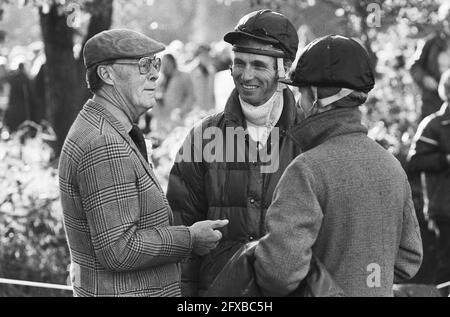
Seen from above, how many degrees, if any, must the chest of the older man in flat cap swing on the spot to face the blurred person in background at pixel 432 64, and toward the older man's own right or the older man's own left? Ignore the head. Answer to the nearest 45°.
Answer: approximately 45° to the older man's own left

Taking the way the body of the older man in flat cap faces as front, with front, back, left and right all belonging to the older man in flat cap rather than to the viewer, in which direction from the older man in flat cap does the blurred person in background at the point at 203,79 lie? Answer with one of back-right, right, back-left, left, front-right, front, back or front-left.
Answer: left

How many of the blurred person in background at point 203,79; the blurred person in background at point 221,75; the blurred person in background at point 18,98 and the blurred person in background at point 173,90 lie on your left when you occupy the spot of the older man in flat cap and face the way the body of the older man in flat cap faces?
4

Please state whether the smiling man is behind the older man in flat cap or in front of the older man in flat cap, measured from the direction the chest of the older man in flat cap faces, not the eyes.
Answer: in front

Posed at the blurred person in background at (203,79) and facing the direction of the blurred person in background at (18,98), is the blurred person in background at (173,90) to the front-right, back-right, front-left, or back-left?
front-left

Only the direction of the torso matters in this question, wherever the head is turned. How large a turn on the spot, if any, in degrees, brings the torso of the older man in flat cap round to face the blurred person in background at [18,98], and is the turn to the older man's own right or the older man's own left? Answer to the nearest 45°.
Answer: approximately 90° to the older man's own left

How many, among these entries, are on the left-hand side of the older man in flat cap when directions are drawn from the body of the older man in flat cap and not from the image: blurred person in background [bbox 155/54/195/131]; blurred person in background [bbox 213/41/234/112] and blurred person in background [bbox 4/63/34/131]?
3

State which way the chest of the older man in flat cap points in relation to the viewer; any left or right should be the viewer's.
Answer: facing to the right of the viewer

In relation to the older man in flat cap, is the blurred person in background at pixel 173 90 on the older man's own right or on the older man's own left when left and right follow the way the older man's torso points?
on the older man's own left
